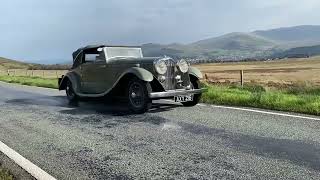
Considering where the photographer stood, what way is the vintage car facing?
facing the viewer and to the right of the viewer
